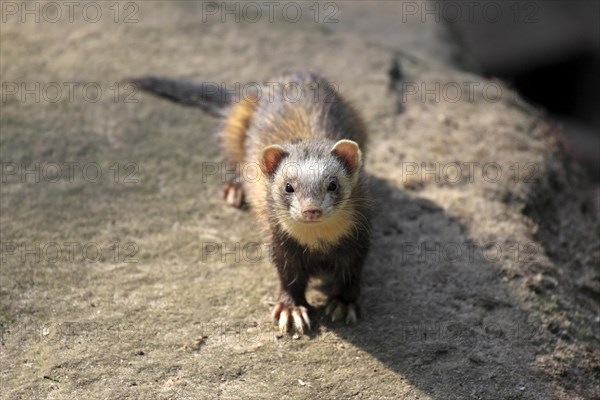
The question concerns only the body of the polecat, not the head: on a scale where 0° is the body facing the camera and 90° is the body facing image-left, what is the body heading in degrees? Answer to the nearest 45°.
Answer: approximately 0°
